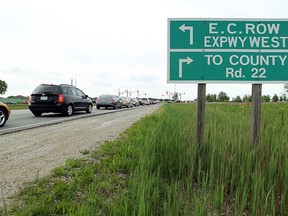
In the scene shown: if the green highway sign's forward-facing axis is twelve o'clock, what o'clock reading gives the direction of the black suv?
The black suv is roughly at 4 o'clock from the green highway sign.

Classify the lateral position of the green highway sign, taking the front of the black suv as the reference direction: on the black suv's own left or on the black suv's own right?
on the black suv's own right

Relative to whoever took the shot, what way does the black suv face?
facing away from the viewer and to the right of the viewer

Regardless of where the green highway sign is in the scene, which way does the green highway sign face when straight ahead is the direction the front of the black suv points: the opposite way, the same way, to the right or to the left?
the opposite way

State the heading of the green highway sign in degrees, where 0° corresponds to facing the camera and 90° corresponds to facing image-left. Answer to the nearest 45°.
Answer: approximately 0°

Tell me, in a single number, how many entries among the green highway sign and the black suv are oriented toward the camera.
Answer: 1
